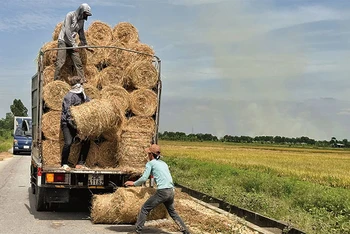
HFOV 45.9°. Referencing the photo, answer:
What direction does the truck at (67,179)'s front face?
away from the camera

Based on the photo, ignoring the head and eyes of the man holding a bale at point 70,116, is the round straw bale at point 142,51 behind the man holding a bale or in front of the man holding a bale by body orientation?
in front

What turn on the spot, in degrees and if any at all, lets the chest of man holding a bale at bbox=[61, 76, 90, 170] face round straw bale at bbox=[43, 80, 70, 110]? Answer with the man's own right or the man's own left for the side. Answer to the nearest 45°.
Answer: approximately 135° to the man's own left

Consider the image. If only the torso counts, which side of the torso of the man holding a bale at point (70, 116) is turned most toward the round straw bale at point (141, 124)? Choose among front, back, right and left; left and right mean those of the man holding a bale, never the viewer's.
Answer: front

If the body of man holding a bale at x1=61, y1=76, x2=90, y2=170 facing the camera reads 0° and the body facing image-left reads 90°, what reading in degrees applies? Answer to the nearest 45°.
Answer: approximately 270°
